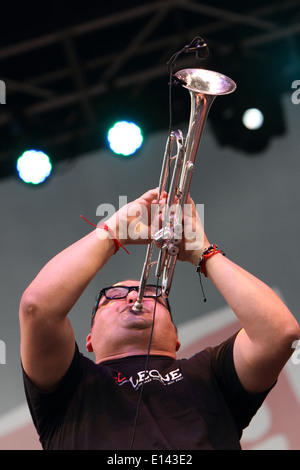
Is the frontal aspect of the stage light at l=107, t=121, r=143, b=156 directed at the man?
yes

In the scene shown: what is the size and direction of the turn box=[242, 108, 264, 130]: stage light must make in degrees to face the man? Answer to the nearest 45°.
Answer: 0° — it already faces them

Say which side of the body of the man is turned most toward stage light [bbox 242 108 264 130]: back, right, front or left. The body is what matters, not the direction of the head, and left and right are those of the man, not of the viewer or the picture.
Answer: back

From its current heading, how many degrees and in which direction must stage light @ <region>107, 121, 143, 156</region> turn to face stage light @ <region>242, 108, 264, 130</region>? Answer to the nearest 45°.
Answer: approximately 90° to its left

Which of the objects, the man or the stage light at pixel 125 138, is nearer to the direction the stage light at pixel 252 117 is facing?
the man

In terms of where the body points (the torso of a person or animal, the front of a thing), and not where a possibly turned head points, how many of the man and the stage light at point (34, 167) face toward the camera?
2

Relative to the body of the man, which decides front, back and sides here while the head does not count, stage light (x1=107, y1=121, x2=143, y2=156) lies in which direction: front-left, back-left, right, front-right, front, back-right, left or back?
back

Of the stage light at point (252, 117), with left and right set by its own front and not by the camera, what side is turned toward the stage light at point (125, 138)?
right

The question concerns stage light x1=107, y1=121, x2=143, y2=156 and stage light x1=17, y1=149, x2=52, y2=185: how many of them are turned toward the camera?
2
